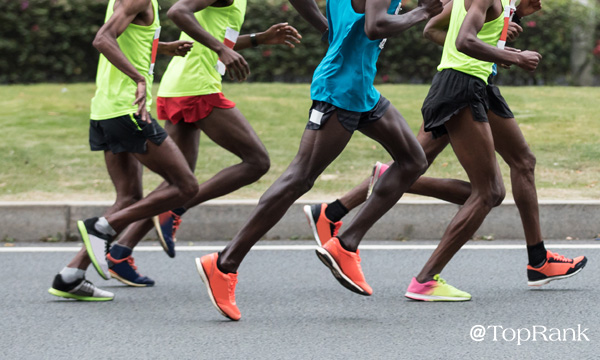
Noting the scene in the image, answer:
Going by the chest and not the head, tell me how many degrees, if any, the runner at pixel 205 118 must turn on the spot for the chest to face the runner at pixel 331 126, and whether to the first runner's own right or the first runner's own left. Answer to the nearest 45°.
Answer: approximately 45° to the first runner's own right

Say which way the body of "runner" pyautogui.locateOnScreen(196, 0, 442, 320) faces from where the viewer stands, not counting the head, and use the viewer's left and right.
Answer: facing to the right of the viewer

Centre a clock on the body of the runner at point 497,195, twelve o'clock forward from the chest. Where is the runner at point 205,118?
the runner at point 205,118 is roughly at 6 o'clock from the runner at point 497,195.

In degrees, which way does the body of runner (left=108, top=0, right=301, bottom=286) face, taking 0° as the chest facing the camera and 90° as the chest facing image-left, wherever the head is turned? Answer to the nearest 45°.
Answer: approximately 270°

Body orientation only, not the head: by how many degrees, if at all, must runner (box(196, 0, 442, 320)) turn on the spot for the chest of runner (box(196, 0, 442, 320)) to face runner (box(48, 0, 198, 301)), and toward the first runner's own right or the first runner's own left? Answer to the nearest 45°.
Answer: approximately 180°

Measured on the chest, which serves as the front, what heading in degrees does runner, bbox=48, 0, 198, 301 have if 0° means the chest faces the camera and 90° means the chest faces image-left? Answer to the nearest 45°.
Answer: approximately 270°

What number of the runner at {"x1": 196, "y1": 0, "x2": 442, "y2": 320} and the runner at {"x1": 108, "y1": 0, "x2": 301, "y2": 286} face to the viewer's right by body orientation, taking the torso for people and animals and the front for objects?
2
